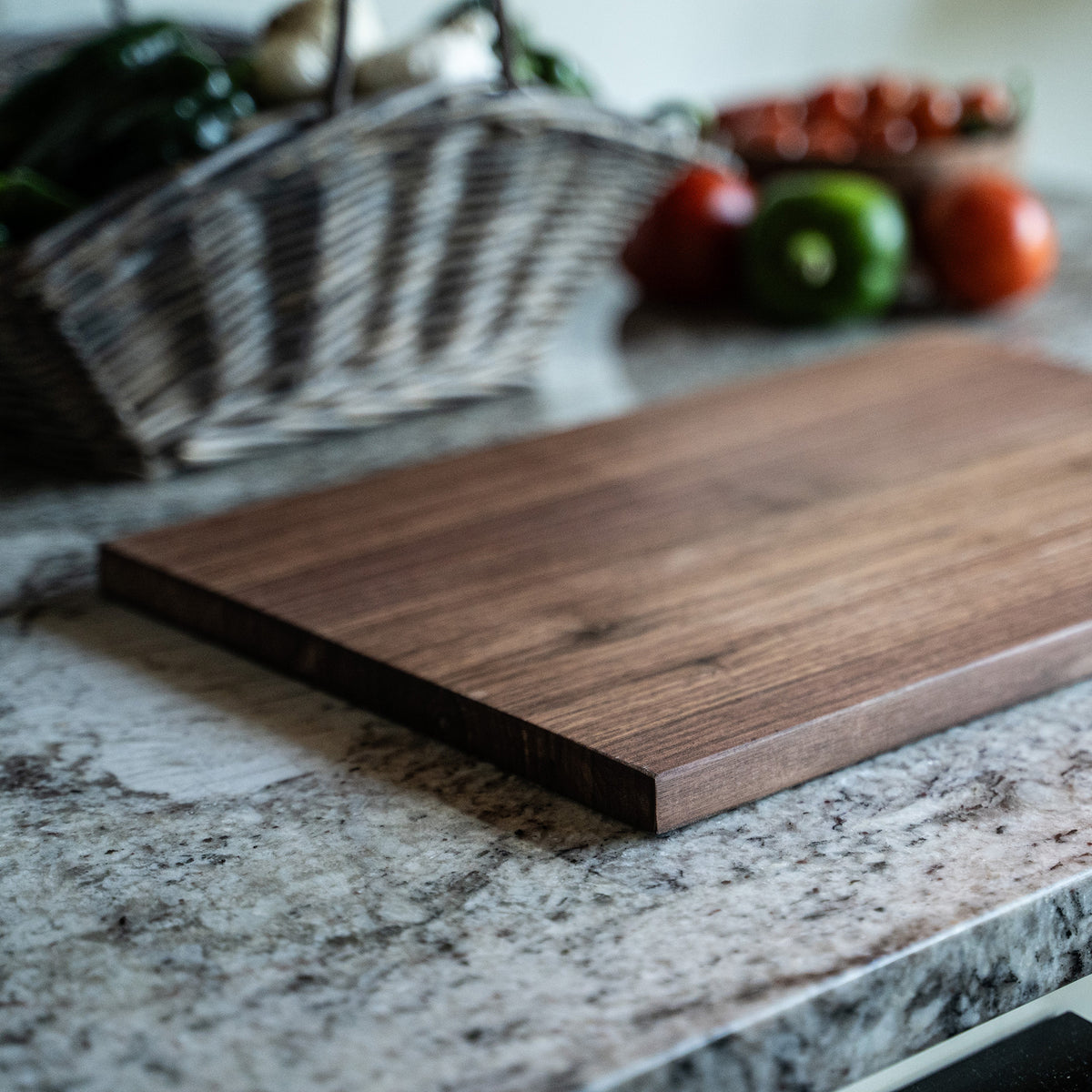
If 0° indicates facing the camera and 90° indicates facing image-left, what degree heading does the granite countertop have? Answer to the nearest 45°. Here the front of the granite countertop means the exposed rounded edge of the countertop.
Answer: approximately 315°
